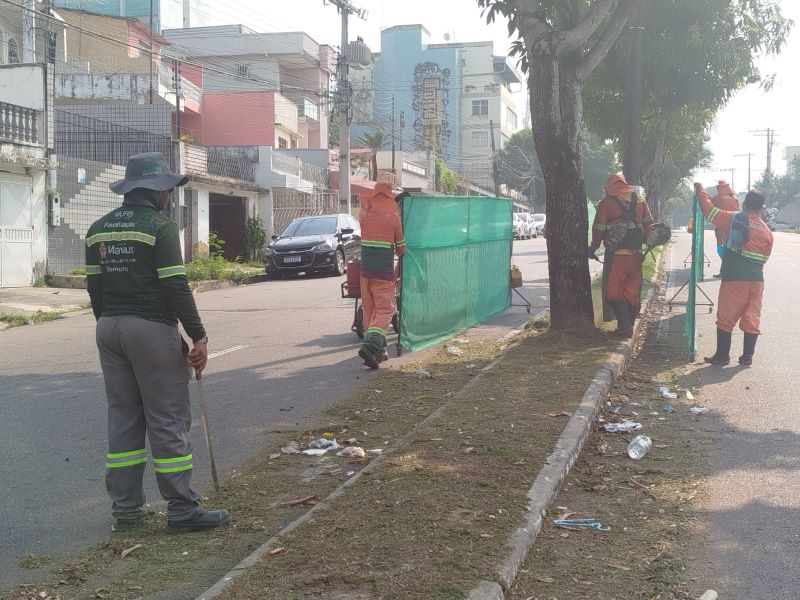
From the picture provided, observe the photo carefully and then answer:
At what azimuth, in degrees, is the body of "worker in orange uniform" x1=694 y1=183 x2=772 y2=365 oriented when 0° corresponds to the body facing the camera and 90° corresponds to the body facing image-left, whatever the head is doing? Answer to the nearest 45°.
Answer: approximately 135°

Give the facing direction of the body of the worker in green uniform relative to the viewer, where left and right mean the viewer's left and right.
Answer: facing away from the viewer and to the right of the viewer

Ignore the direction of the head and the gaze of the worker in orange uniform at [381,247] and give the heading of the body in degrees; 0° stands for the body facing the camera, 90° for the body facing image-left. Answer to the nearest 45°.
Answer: approximately 180°

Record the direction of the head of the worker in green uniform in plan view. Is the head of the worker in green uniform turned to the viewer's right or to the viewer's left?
to the viewer's right

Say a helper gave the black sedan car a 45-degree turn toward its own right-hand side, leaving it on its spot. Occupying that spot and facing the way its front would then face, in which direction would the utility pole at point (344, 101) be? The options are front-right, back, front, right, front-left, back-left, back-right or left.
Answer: right

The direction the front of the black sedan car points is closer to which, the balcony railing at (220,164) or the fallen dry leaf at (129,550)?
the fallen dry leaf

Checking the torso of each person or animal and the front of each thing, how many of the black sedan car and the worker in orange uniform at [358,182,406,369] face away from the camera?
1

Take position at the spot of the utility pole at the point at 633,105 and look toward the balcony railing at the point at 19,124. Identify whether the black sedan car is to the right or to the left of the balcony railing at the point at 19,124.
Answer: right
